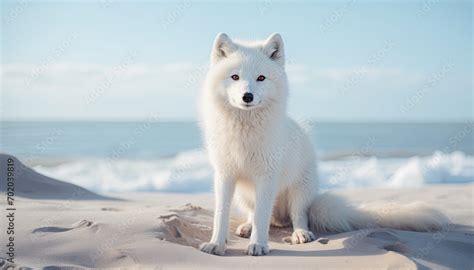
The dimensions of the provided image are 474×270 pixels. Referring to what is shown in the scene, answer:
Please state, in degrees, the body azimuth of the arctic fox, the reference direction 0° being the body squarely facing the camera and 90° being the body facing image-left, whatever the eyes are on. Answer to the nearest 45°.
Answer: approximately 45°
